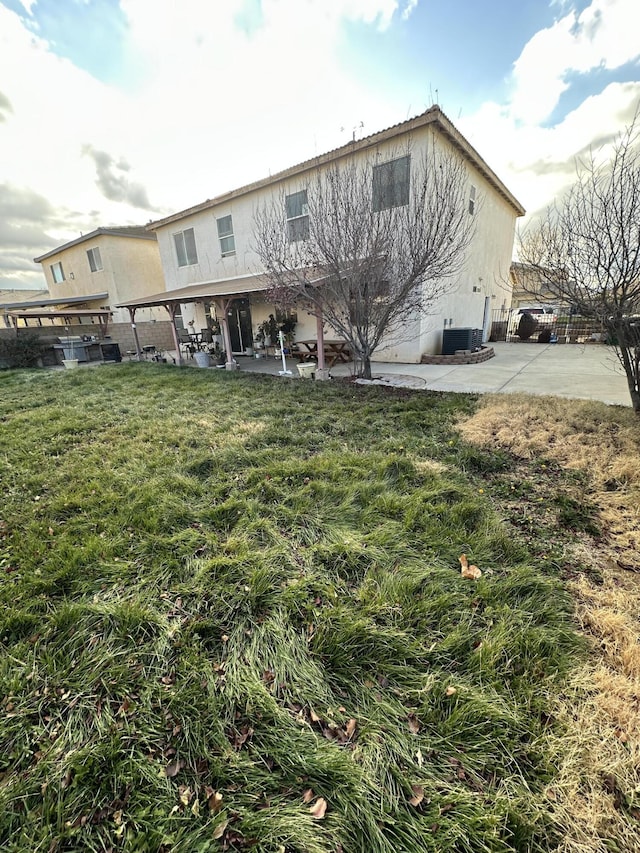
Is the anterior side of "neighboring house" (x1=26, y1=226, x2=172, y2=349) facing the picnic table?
no

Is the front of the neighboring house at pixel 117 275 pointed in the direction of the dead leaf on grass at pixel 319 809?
no

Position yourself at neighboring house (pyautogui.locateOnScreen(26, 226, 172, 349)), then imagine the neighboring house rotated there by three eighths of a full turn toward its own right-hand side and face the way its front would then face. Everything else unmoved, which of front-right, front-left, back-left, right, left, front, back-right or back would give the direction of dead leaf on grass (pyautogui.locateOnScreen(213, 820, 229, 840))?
front

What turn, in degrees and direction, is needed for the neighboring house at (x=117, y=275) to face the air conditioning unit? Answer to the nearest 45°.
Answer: approximately 90° to its right

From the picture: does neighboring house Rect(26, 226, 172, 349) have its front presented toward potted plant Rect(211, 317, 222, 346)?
no

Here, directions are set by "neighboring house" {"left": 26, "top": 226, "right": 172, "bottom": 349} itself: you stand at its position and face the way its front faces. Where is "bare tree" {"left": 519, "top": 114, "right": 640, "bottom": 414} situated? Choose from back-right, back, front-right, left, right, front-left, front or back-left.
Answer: back-right

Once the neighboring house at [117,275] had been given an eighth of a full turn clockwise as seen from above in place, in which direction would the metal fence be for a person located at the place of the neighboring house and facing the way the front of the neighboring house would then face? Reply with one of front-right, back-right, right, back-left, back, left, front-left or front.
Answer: front-right

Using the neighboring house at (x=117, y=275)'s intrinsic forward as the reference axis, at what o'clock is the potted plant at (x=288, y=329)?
The potted plant is roughly at 4 o'clock from the neighboring house.

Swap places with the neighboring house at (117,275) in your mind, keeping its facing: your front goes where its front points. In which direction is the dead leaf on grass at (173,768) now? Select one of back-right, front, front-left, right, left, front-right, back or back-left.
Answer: back-right

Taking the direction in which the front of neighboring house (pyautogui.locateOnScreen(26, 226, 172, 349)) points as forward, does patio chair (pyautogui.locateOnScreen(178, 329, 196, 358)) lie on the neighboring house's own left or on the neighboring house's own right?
on the neighboring house's own right

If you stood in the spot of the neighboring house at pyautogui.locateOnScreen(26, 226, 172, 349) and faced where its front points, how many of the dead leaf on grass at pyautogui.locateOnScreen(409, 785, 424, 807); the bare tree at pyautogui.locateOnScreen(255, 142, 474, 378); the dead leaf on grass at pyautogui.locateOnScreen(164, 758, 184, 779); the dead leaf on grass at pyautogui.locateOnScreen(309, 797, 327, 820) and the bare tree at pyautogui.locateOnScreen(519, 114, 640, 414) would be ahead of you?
0

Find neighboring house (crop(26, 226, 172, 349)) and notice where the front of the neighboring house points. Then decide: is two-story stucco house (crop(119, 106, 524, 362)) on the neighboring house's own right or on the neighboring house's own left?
on the neighboring house's own right

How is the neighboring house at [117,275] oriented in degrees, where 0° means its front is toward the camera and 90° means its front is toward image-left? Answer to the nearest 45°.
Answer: approximately 225°

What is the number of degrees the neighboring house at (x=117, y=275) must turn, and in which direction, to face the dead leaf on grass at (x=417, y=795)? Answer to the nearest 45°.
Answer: approximately 135° to its right

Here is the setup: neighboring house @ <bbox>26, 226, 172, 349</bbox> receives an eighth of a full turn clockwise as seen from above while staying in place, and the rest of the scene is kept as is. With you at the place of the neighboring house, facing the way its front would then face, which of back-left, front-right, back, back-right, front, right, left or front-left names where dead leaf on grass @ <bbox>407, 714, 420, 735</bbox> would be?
right

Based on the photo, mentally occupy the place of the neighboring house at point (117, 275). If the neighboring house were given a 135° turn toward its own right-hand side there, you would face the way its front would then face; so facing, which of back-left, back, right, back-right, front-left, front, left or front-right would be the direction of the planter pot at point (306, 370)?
front
